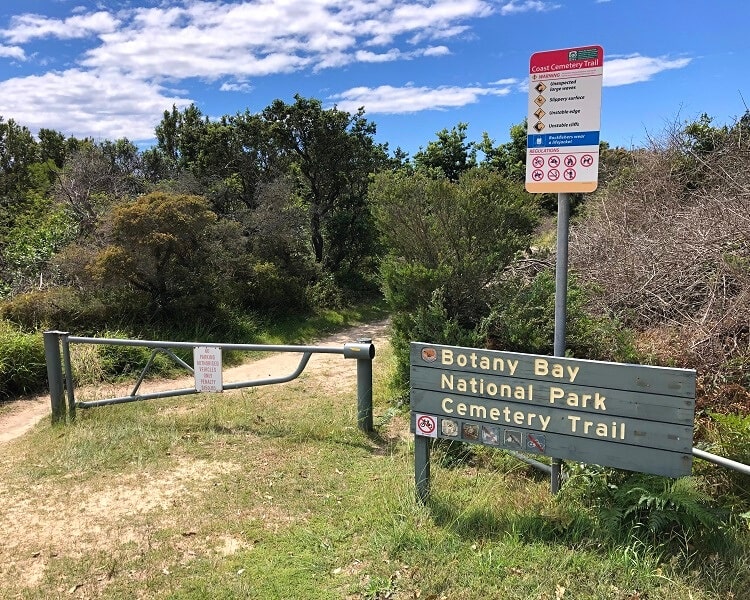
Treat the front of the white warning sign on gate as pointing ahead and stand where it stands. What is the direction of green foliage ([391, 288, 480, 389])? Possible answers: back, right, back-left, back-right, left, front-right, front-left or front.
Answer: left

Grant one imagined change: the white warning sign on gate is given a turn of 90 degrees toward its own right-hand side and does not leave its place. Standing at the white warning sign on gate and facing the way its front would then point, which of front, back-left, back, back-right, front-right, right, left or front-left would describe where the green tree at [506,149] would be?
back-right

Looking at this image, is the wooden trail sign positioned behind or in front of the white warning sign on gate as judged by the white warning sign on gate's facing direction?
in front

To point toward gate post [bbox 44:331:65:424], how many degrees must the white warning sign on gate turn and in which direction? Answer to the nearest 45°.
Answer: approximately 135° to its right

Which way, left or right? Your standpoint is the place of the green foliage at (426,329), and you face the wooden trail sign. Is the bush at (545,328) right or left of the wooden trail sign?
left

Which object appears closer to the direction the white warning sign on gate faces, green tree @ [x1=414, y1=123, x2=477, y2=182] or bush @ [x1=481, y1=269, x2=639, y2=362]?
the bush

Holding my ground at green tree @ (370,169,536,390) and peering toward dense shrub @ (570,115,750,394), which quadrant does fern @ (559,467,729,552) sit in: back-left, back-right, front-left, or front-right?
front-right

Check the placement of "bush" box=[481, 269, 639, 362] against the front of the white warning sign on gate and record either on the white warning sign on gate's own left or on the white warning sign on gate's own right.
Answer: on the white warning sign on gate's own left

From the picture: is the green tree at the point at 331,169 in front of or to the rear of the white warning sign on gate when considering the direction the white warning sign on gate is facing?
to the rear

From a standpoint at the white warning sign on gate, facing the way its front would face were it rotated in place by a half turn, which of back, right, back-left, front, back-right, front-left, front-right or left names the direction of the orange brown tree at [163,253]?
front

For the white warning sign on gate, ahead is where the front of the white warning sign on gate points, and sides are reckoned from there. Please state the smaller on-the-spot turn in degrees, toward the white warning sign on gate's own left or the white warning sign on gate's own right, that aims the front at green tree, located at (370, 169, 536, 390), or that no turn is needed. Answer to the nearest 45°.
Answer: approximately 90° to the white warning sign on gate's own left

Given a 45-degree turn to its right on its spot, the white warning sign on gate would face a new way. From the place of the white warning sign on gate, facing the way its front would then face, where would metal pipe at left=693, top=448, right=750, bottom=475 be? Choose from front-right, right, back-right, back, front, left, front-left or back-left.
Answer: left

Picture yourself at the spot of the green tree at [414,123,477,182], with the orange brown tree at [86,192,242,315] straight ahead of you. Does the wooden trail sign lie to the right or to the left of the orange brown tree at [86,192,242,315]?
left

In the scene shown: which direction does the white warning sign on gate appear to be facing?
toward the camera

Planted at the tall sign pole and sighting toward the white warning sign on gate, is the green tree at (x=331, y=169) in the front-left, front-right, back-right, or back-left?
front-right

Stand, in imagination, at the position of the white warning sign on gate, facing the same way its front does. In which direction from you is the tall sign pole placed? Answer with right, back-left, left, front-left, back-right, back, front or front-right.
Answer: front-left

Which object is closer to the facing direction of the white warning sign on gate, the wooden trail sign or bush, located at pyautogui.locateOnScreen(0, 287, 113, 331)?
the wooden trail sign
